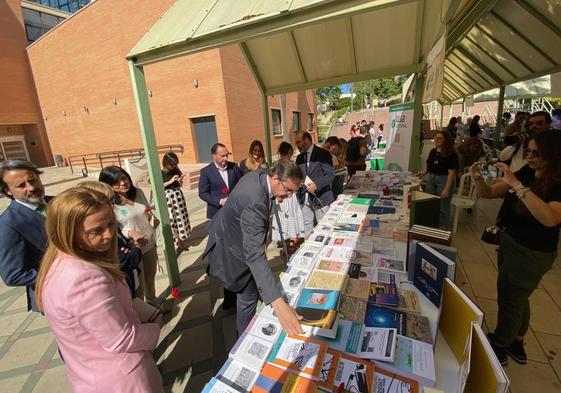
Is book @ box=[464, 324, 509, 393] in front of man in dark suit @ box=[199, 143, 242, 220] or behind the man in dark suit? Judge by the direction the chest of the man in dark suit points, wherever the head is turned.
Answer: in front

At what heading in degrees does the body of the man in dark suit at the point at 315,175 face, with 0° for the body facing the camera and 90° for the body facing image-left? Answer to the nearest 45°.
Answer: approximately 45°

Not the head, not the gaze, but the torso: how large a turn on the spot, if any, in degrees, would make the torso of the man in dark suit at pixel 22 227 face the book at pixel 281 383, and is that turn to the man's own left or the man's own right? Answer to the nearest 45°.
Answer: approximately 45° to the man's own right

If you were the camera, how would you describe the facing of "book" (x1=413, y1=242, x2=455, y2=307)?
facing the viewer and to the left of the viewer

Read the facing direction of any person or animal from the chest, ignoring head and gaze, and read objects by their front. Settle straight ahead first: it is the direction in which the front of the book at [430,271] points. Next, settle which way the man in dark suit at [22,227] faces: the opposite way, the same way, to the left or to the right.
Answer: the opposite way

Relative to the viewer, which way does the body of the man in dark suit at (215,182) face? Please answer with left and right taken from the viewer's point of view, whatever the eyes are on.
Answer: facing the viewer and to the right of the viewer

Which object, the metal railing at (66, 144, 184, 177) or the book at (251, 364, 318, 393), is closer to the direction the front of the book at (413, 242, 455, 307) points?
the book

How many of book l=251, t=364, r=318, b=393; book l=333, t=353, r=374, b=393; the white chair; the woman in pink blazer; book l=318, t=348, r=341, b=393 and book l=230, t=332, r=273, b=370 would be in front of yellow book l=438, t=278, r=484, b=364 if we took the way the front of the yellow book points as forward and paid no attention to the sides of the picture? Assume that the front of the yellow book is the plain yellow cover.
5

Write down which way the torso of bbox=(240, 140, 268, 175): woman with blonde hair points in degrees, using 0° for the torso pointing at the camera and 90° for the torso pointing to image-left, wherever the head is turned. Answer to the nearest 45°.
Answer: approximately 315°

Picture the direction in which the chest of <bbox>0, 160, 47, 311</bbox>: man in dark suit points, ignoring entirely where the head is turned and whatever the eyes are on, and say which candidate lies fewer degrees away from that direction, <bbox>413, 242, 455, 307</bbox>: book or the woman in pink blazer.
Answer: the book

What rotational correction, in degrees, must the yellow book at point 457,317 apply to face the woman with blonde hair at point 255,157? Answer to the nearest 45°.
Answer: approximately 90° to its right

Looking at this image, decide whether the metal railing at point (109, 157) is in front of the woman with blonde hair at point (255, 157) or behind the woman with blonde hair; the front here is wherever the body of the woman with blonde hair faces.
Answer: behind
